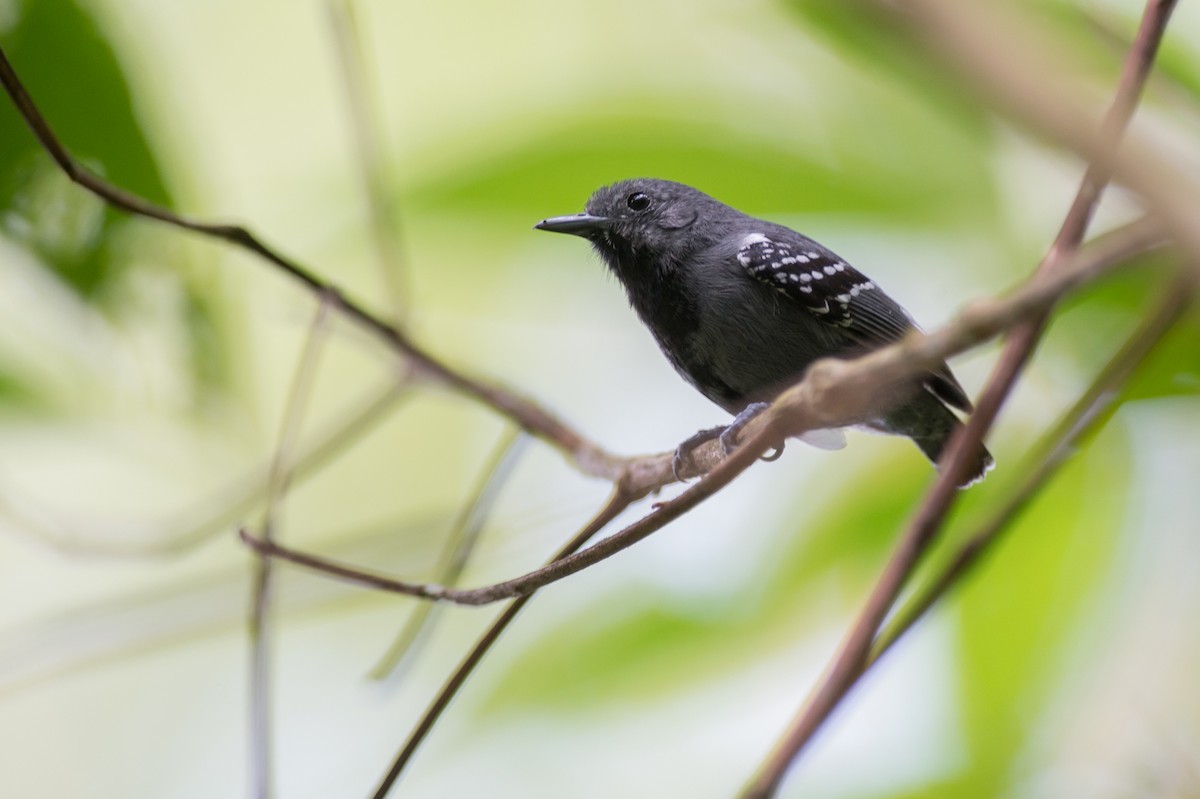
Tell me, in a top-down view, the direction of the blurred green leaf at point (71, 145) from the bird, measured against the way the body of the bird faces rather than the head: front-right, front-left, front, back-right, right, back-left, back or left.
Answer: front-right

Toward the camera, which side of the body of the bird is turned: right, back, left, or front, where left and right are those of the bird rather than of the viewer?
left

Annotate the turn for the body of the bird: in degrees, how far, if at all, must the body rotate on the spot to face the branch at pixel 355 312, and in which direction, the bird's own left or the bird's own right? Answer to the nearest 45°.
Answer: approximately 45° to the bird's own left

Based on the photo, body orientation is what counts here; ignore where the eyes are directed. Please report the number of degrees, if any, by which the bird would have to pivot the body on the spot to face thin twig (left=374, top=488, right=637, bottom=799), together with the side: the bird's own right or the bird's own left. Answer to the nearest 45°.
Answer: approximately 45° to the bird's own left
